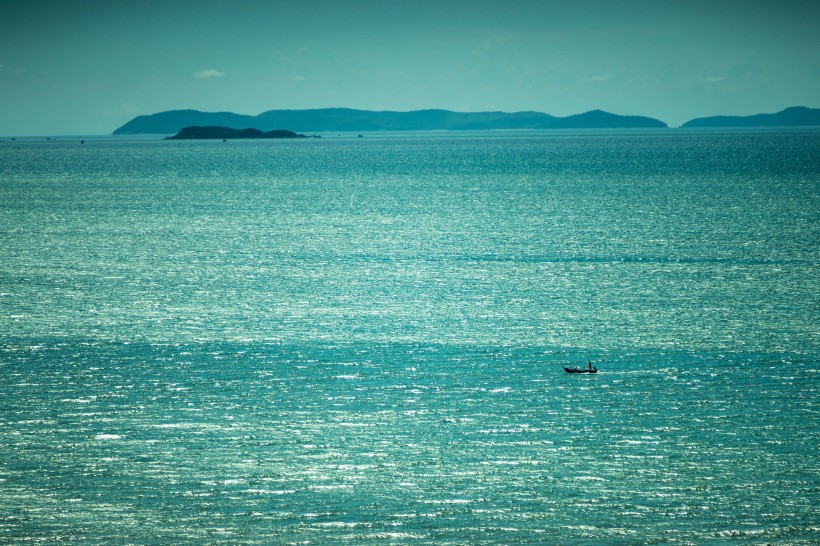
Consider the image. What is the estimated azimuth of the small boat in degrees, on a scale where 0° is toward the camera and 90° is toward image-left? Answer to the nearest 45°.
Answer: approximately 90°
